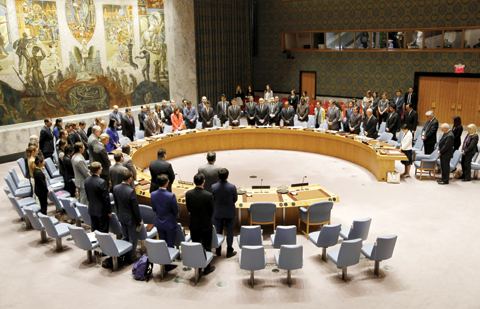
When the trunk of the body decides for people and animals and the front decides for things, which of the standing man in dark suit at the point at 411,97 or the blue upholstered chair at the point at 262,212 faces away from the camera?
the blue upholstered chair

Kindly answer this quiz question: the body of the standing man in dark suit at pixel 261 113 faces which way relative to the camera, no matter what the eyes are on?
toward the camera

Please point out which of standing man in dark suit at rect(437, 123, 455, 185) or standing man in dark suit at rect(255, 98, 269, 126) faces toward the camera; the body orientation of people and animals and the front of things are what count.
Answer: standing man in dark suit at rect(255, 98, 269, 126)

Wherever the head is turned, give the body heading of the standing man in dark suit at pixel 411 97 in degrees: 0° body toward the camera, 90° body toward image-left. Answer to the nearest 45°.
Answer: approximately 45°

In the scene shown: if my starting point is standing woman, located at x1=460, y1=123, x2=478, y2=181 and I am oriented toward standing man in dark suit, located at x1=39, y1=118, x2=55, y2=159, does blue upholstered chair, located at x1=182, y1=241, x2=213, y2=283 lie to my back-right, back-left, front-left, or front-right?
front-left

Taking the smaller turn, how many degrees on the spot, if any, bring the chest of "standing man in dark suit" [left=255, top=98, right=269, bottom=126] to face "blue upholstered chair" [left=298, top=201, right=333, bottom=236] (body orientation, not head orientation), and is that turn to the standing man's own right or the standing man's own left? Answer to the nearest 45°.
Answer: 0° — they already face it

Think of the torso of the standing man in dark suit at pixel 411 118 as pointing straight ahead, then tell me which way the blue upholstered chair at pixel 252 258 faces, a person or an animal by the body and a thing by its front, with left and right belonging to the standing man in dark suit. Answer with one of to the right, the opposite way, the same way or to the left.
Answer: to the right

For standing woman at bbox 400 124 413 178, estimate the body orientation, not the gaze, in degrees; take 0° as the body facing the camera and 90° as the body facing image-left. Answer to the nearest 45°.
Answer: approximately 90°

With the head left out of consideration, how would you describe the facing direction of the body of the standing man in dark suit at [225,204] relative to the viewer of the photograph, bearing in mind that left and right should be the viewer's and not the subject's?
facing away from the viewer

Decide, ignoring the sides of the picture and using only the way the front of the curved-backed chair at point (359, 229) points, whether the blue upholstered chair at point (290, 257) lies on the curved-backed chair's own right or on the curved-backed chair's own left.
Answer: on the curved-backed chair's own left

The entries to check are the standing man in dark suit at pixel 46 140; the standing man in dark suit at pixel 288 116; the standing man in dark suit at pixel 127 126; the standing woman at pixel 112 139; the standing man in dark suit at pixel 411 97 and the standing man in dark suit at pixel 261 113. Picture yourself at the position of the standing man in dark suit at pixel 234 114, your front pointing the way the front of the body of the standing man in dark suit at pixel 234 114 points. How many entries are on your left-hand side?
3

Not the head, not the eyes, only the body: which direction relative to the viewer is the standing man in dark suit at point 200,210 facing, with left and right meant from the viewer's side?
facing away from the viewer

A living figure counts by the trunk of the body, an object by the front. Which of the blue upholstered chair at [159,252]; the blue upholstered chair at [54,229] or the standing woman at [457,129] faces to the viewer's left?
the standing woman

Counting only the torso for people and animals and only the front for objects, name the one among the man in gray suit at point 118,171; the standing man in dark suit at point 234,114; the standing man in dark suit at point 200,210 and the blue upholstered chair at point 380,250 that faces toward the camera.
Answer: the standing man in dark suit at point 234,114

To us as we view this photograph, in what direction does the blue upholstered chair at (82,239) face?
facing away from the viewer and to the right of the viewer

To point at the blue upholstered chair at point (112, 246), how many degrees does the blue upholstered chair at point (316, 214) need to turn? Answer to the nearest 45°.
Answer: approximately 90° to its left

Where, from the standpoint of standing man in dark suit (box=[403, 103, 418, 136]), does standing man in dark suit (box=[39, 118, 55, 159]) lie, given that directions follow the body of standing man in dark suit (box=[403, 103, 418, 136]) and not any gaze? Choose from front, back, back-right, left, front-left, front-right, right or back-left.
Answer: front
